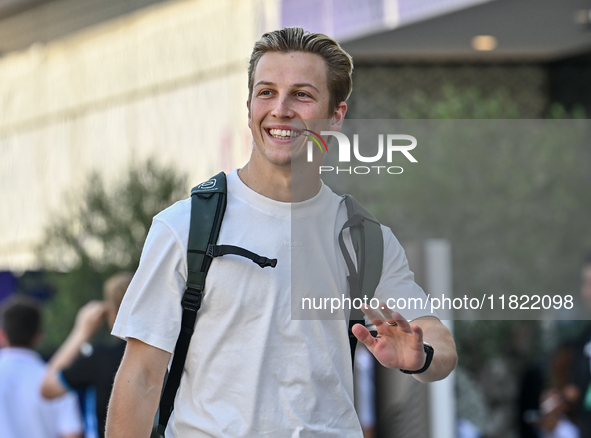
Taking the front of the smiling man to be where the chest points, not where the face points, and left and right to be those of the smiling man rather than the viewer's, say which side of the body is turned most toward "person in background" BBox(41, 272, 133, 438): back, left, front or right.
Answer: back

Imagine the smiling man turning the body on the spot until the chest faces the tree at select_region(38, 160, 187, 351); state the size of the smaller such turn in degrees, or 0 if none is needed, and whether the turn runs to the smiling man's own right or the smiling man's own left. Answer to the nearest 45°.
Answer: approximately 180°

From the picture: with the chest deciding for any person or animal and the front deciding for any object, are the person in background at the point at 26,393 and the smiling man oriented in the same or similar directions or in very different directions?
very different directions

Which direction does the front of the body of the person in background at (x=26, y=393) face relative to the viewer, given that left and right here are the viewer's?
facing away from the viewer

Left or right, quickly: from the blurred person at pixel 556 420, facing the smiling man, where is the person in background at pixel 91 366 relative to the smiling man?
right

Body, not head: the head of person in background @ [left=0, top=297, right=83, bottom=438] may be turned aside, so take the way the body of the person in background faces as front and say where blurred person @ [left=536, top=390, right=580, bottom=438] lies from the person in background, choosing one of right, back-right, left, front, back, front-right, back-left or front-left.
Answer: right

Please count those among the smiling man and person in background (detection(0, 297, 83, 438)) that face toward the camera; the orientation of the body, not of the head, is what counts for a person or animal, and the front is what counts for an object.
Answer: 1

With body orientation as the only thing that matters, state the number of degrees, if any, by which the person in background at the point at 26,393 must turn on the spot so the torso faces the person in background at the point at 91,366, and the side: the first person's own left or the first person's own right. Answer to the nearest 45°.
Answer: approximately 135° to the first person's own right

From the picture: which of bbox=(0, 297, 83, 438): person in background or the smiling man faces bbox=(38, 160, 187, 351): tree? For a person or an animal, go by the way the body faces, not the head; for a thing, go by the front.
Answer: the person in background

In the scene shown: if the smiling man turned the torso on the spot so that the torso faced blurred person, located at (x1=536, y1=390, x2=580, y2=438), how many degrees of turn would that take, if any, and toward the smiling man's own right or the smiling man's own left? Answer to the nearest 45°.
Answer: approximately 135° to the smiling man's own left
